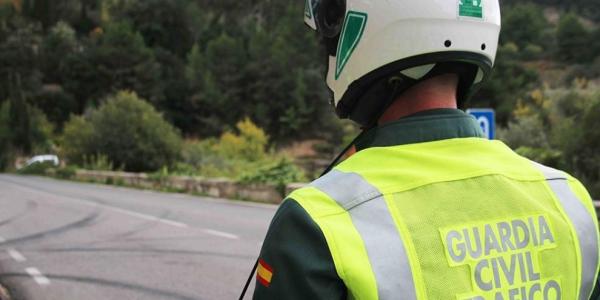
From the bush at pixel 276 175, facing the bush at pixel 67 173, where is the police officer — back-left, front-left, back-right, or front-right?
back-left

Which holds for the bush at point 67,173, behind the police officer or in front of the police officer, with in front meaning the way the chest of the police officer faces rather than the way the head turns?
in front

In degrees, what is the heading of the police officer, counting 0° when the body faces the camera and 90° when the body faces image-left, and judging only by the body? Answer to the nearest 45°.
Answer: approximately 135°

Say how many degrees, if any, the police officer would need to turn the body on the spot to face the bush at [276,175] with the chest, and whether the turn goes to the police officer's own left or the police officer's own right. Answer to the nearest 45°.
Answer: approximately 45° to the police officer's own right

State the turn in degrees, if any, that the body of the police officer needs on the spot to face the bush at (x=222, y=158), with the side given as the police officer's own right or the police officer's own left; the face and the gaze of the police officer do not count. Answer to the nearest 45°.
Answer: approximately 45° to the police officer's own right

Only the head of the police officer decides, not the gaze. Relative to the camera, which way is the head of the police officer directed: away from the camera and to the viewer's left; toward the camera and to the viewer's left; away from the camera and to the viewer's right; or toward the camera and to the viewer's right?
away from the camera and to the viewer's left

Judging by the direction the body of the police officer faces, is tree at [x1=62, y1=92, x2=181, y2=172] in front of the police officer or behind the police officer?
in front
